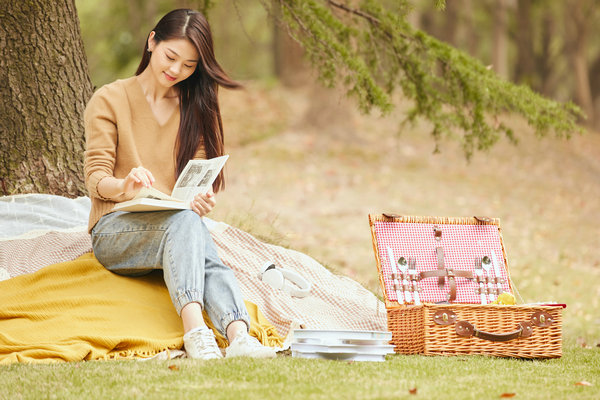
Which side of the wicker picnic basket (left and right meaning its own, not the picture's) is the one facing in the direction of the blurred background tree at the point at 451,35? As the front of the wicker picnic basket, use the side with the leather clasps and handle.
back

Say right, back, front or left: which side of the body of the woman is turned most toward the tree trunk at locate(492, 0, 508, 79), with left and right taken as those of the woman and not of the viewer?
left

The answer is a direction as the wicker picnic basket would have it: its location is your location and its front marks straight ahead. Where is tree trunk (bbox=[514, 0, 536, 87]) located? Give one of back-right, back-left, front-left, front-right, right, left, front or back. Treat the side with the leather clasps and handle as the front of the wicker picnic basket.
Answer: back

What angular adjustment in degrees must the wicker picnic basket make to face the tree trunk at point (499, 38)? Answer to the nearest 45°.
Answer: approximately 180°

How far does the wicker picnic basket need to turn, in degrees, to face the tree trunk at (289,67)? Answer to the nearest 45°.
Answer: approximately 180°

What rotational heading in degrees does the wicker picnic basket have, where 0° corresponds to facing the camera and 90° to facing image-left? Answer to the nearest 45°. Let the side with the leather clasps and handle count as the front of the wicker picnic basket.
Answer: approximately 0°

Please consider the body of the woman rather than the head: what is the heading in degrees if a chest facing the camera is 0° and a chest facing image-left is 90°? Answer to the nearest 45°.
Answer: approximately 315°

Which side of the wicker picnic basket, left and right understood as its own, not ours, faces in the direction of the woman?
right

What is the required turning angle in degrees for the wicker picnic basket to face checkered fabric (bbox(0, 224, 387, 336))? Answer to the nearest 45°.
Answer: approximately 90° to its right
